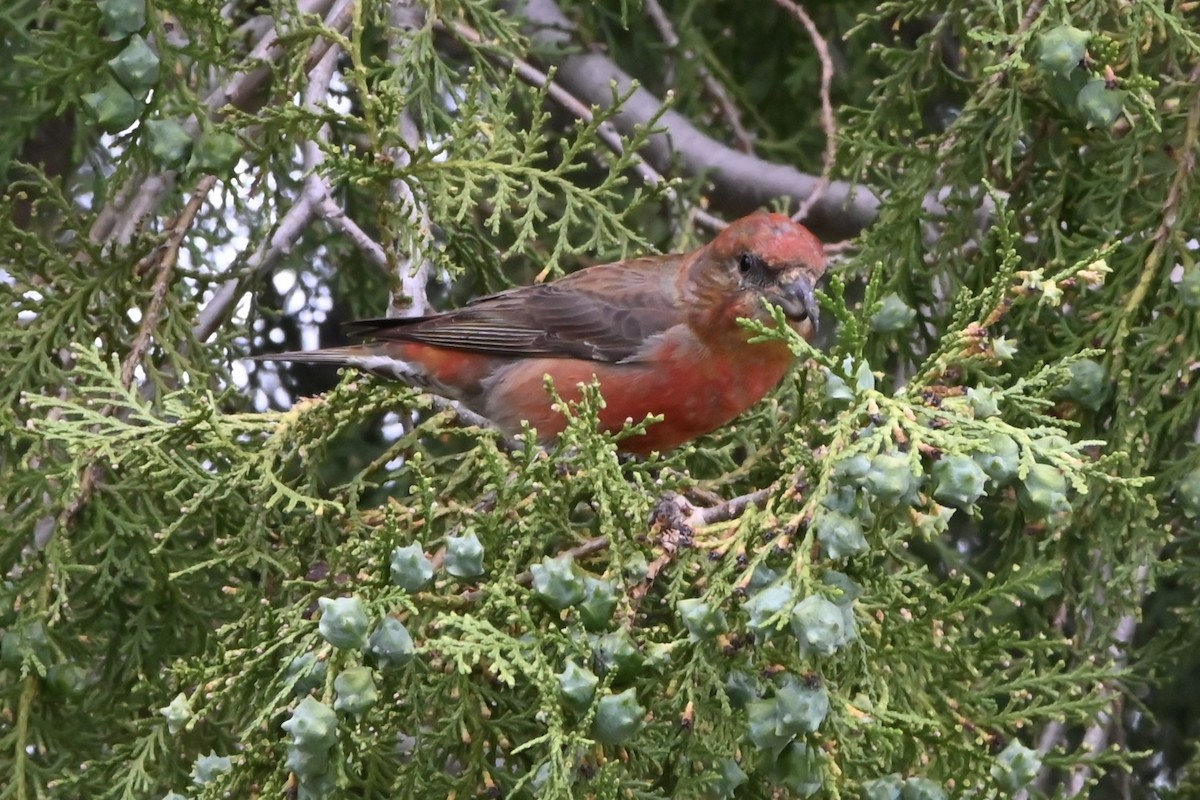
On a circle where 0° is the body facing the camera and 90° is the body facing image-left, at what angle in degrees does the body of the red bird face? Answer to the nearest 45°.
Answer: approximately 270°
